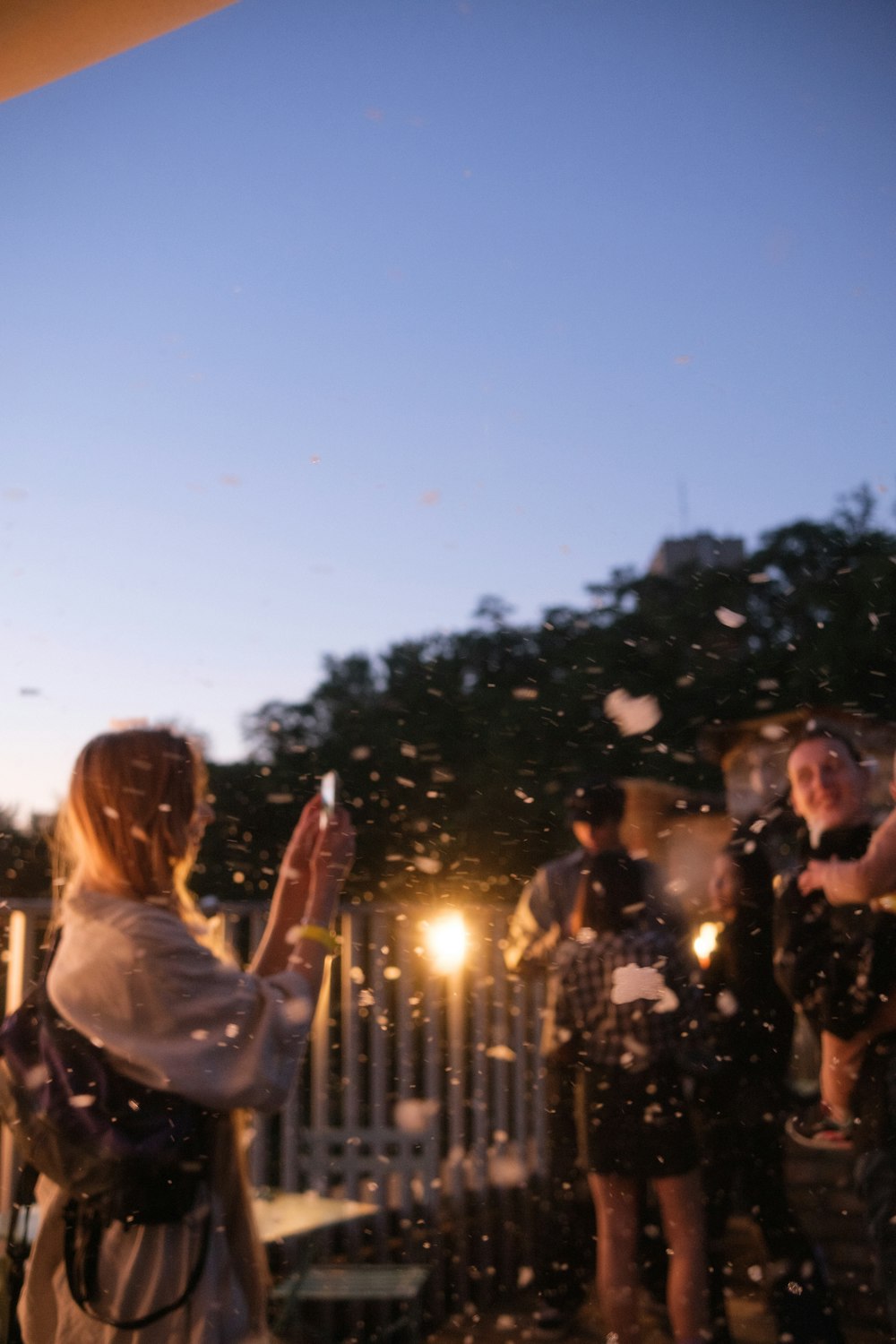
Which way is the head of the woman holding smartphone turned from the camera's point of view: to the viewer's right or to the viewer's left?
to the viewer's right

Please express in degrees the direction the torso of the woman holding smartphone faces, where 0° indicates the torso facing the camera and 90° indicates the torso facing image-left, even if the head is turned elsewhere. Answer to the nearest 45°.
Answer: approximately 225°

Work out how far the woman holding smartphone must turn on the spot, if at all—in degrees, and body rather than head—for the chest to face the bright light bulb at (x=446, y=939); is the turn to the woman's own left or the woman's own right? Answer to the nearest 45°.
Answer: approximately 45° to the woman's own left

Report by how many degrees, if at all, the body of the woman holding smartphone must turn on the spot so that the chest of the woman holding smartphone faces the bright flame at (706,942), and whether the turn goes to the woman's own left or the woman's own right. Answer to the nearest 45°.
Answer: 0° — they already face it

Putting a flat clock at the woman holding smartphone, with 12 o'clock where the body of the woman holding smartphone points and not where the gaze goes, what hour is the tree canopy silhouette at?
The tree canopy silhouette is roughly at 11 o'clock from the woman holding smartphone.
